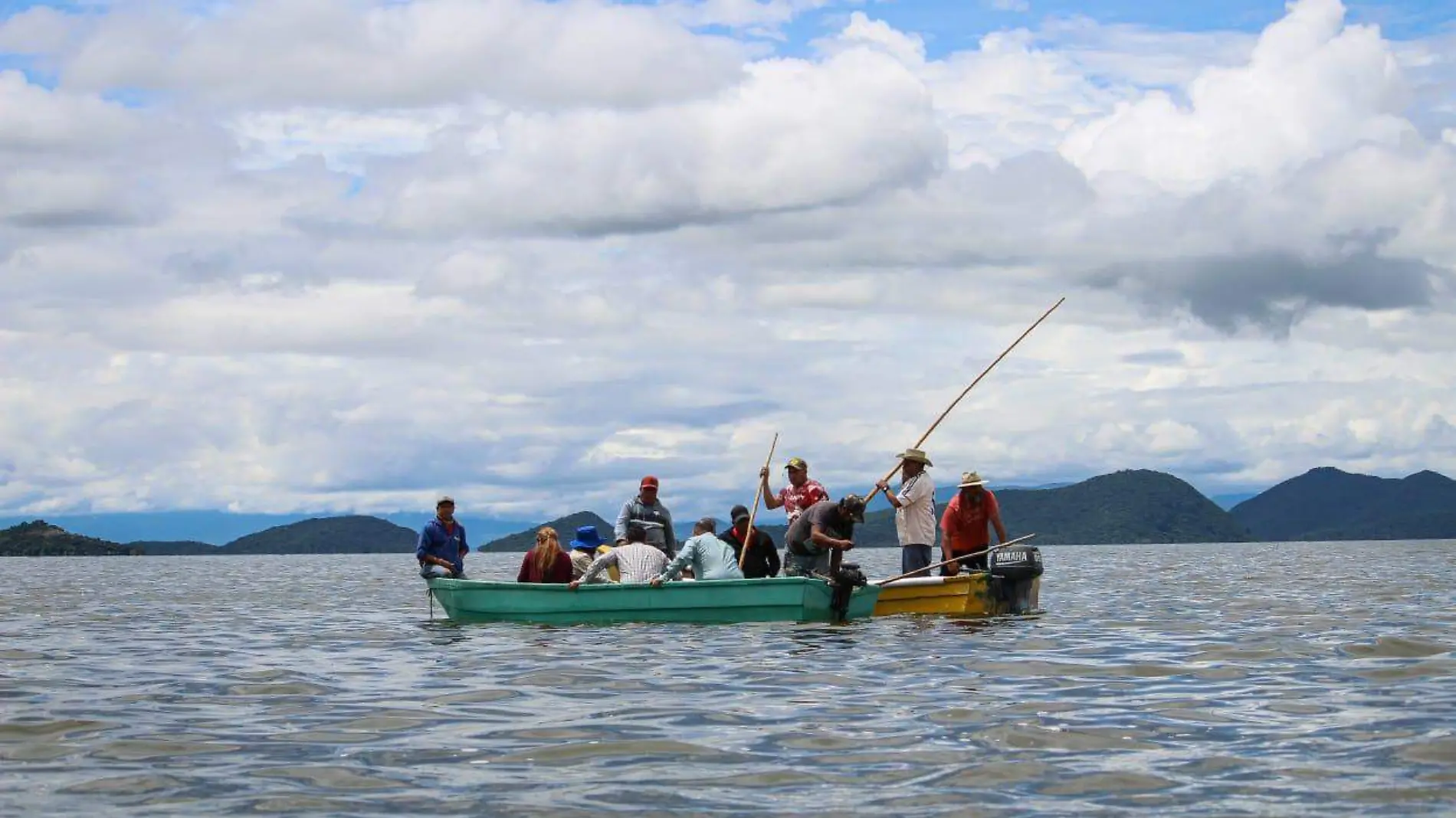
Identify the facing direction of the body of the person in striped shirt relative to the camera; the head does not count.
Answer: away from the camera

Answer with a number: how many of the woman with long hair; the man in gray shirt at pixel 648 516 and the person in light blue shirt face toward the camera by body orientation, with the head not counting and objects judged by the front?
1

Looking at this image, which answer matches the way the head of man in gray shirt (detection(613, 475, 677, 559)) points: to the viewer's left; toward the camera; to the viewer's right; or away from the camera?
toward the camera

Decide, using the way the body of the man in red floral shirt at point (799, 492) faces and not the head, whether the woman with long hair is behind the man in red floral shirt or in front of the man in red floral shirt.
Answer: in front

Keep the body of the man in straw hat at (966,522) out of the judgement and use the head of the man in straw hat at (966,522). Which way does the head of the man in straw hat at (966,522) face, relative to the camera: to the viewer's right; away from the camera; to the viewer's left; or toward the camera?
toward the camera

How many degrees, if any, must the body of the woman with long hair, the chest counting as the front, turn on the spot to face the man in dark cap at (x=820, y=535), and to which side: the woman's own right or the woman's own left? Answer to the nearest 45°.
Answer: approximately 90° to the woman's own right

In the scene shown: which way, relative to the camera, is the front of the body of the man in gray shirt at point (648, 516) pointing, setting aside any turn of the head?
toward the camera

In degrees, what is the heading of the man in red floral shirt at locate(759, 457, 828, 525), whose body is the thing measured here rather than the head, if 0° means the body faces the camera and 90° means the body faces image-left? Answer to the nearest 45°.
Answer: approximately 45°

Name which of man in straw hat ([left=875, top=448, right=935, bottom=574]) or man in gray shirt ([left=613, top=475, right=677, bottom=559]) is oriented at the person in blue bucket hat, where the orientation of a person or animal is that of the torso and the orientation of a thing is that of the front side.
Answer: the man in straw hat

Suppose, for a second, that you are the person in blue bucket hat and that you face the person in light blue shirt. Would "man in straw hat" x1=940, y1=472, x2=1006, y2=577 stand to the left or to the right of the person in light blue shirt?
left

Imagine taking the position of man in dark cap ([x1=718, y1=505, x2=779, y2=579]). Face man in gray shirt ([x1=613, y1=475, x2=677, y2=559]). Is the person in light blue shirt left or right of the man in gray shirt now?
left

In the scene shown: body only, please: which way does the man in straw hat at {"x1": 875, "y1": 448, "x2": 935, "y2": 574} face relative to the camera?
to the viewer's left

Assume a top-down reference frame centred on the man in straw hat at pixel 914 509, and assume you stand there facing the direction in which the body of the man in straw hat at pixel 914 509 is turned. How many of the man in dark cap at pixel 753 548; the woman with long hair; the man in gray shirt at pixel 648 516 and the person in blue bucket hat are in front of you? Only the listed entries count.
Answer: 4

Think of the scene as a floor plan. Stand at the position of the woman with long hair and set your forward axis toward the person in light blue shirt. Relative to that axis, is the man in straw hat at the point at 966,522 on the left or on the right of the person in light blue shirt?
left

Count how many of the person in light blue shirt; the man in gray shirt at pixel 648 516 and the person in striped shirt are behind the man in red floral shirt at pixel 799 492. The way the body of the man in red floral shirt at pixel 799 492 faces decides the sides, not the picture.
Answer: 0

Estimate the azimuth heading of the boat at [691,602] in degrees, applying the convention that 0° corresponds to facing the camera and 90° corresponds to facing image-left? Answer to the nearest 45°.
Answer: approximately 90°

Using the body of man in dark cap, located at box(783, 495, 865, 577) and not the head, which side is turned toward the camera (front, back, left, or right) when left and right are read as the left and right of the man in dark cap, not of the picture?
right

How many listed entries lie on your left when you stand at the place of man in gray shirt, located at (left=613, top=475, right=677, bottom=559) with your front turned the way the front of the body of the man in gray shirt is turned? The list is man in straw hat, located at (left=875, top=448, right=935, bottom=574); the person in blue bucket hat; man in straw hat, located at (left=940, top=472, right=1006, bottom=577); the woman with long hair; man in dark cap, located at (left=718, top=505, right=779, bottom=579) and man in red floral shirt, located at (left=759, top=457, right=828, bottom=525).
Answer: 4

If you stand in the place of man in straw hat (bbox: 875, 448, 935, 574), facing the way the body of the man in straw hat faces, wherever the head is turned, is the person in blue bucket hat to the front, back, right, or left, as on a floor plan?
front

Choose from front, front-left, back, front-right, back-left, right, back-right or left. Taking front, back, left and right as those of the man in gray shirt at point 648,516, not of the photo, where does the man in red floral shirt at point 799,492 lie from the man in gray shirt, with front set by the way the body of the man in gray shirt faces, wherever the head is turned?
left

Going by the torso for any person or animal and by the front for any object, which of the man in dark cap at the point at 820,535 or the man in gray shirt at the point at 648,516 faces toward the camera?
the man in gray shirt
